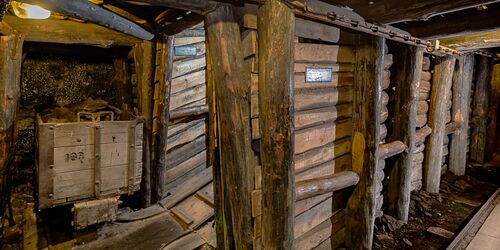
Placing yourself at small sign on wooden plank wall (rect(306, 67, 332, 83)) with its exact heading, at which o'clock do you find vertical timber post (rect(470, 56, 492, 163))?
The vertical timber post is roughly at 7 o'clock from the small sign on wooden plank wall.

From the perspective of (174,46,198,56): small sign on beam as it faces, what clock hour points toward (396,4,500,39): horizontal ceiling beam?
The horizontal ceiling beam is roughly at 10 o'clock from the small sign on beam.

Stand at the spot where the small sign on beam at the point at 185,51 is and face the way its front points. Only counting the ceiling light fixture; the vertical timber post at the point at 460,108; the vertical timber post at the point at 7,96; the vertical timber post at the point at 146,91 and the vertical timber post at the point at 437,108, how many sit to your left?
2

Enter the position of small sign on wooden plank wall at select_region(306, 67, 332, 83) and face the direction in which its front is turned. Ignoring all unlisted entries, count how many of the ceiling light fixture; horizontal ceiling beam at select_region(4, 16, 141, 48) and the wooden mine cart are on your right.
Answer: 3

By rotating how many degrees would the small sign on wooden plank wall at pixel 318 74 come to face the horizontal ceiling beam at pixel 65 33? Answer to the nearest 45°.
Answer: approximately 90° to its right

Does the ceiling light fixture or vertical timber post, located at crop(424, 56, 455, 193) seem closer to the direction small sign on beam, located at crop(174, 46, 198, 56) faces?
the ceiling light fixture

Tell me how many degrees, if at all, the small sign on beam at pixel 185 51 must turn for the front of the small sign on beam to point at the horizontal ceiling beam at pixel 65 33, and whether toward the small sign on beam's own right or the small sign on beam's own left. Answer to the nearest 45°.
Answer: approximately 45° to the small sign on beam's own right

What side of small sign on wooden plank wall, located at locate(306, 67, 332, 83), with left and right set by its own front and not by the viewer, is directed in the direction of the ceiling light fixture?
right

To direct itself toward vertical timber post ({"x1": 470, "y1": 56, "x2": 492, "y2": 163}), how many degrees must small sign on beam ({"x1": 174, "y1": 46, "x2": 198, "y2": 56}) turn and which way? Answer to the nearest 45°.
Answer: approximately 90° to its left

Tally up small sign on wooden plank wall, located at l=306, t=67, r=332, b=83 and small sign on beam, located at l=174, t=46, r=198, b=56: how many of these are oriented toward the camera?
2
